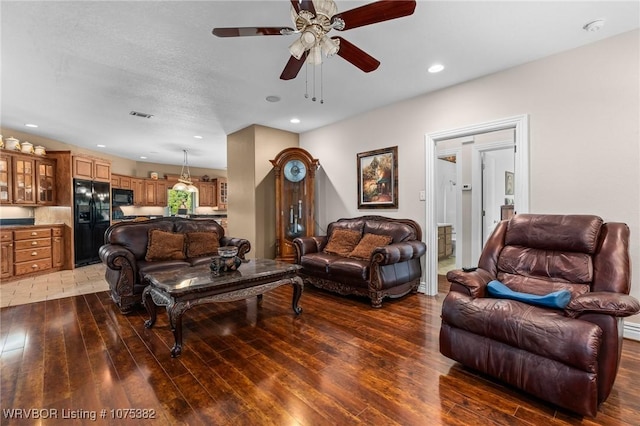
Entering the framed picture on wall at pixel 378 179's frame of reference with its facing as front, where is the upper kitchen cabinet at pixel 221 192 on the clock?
The upper kitchen cabinet is roughly at 3 o'clock from the framed picture on wall.

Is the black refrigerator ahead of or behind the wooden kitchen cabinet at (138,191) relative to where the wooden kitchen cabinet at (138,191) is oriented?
ahead

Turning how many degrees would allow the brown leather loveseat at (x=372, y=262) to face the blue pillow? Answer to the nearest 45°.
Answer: approximately 90° to its left

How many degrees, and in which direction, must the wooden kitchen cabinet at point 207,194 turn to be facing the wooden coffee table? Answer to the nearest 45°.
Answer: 0° — it already faces it

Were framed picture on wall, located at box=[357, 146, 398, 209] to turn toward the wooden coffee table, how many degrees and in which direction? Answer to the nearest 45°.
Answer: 0° — it already faces it

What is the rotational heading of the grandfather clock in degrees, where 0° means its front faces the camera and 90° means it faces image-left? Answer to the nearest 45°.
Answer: approximately 0°

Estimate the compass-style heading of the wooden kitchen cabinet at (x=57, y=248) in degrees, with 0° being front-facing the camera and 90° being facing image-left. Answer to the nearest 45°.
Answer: approximately 0°

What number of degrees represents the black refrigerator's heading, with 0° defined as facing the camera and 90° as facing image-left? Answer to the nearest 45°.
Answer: approximately 315°

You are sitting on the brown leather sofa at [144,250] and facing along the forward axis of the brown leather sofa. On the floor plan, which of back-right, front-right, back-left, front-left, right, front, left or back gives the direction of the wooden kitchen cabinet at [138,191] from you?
back-left

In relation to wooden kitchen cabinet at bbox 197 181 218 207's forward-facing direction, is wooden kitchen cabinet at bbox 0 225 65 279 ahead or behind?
ahead
